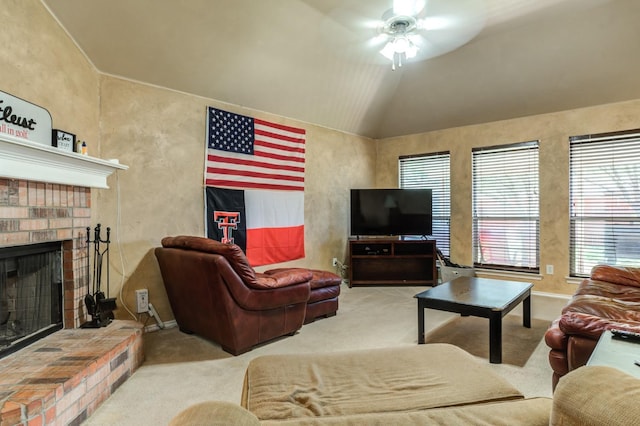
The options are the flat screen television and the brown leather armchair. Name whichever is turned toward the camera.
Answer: the flat screen television

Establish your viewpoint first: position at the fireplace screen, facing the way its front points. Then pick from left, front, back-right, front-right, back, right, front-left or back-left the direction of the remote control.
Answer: front

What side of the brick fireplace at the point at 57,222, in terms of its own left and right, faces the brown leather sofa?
front

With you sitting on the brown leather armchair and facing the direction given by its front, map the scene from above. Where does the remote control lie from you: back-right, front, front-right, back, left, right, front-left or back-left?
right

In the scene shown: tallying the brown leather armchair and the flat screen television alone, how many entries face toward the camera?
1

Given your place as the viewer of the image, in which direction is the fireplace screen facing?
facing the viewer and to the right of the viewer

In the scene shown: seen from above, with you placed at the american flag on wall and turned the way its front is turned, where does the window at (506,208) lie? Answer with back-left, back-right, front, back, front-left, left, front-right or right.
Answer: front-left

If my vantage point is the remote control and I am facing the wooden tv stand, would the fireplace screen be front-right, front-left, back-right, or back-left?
front-left

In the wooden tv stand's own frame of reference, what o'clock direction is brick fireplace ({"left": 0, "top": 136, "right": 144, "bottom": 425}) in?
The brick fireplace is roughly at 1 o'clock from the wooden tv stand.

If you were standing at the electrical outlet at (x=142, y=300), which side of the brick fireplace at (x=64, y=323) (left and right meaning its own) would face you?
left

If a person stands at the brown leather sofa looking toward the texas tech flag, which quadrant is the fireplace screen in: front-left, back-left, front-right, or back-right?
front-left

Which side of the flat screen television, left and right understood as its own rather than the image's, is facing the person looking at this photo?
front

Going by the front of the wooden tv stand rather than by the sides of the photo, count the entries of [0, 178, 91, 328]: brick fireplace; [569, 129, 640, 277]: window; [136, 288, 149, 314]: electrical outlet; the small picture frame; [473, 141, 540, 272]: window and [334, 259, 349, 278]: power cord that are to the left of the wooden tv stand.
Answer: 2

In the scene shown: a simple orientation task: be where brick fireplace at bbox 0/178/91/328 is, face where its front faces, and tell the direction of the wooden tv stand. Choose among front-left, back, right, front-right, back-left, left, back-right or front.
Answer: front-left

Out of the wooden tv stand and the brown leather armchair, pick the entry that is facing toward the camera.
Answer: the wooden tv stand

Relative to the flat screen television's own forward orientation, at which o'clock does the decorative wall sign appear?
The decorative wall sign is roughly at 1 o'clock from the flat screen television.

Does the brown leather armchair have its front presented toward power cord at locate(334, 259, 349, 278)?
yes

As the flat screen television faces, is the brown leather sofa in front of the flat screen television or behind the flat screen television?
in front
